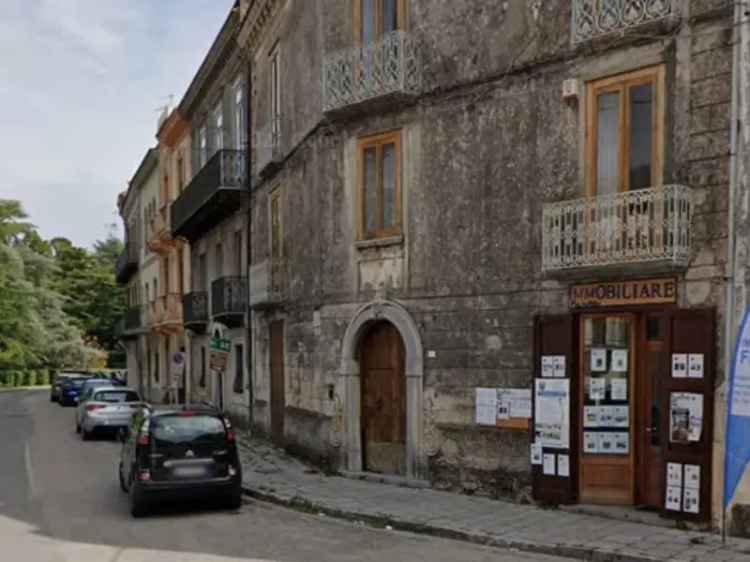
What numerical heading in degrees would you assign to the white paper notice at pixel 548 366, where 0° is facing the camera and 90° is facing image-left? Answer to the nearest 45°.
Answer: approximately 0°

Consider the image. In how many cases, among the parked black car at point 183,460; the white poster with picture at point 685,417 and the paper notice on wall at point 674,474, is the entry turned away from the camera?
1

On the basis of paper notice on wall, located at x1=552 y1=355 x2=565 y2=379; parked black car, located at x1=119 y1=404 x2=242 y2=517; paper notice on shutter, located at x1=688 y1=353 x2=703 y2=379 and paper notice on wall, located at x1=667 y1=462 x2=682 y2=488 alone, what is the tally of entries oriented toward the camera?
3

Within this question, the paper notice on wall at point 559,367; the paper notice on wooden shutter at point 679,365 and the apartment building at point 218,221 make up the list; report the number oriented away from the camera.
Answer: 0

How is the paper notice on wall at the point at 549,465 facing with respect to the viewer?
toward the camera

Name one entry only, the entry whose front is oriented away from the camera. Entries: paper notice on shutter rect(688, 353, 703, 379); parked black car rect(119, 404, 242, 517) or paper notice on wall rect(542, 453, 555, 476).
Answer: the parked black car

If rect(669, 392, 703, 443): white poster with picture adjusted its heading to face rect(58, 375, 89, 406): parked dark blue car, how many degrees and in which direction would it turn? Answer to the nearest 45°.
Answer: approximately 135° to its right

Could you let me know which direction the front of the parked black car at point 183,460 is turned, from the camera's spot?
facing away from the viewer

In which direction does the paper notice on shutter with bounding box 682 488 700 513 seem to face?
toward the camera

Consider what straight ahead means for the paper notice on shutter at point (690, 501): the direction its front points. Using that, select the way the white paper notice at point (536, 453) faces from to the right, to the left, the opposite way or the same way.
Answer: the same way

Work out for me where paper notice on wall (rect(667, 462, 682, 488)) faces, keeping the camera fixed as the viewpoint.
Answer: facing the viewer

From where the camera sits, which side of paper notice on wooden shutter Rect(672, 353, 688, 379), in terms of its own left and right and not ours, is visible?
front
